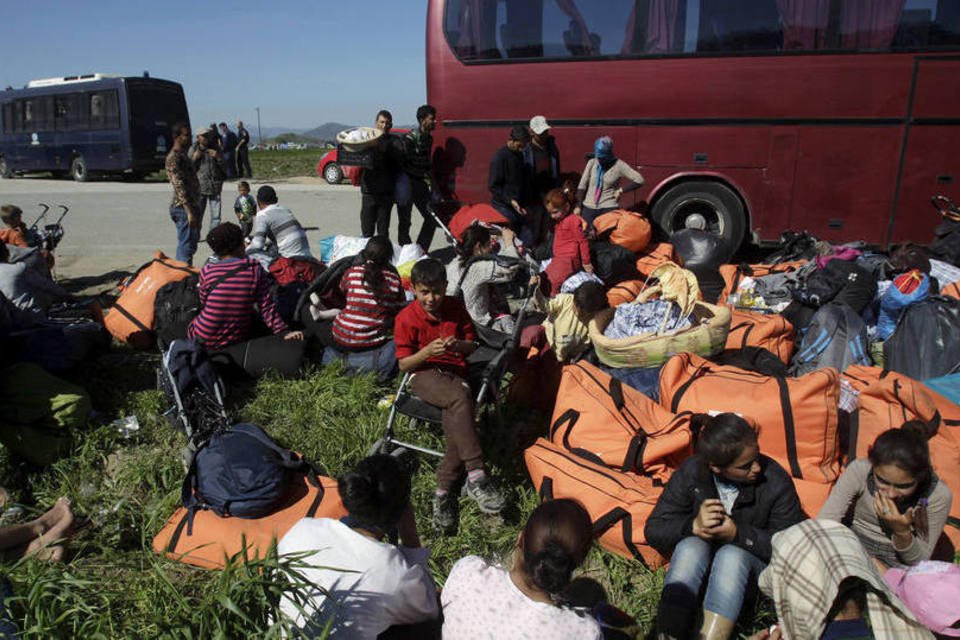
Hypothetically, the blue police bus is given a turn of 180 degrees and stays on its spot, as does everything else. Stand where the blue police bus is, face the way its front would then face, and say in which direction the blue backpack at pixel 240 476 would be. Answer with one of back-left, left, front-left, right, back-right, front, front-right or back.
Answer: front-right

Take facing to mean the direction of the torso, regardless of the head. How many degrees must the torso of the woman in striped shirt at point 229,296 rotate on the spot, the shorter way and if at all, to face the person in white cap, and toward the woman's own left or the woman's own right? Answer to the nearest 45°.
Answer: approximately 45° to the woman's own right

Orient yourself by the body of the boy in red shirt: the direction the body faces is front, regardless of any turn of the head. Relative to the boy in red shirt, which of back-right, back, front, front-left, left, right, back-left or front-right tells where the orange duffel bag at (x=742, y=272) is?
back-left

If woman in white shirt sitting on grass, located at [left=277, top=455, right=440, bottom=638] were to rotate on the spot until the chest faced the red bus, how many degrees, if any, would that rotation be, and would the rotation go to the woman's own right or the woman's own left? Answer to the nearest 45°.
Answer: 0° — they already face it

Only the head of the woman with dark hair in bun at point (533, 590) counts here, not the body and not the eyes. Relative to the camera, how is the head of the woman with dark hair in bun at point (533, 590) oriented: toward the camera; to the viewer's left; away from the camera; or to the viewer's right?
away from the camera

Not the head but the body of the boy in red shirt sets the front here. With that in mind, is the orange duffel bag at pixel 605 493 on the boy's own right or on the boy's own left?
on the boy's own left

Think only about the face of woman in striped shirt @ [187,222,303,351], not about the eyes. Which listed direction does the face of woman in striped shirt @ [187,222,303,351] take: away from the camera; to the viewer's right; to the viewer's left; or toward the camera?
away from the camera

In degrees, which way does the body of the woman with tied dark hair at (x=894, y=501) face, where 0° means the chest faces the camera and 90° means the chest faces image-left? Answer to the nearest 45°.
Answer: approximately 0°

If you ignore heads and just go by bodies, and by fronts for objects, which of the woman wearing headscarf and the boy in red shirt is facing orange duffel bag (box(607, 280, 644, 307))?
the woman wearing headscarf

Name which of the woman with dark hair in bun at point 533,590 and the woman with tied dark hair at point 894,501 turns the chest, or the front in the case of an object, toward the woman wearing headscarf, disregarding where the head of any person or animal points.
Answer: the woman with dark hair in bun at point 533,590

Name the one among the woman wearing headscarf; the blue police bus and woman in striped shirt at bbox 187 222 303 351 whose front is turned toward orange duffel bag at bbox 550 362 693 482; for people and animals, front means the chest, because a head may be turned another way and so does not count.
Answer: the woman wearing headscarf

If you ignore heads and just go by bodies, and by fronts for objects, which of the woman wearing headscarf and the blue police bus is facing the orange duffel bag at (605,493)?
the woman wearing headscarf

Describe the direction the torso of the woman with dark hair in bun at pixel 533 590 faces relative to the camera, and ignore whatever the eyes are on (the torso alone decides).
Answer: away from the camera

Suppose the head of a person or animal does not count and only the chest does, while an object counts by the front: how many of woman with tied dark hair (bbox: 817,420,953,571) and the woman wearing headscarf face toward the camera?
2

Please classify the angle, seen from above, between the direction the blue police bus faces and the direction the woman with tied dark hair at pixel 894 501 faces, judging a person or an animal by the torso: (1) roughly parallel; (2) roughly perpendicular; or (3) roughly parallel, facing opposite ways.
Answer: roughly perpendicular

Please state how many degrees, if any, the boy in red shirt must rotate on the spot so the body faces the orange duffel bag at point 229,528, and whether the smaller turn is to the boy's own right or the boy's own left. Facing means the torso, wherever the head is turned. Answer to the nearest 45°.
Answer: approximately 45° to the boy's own right

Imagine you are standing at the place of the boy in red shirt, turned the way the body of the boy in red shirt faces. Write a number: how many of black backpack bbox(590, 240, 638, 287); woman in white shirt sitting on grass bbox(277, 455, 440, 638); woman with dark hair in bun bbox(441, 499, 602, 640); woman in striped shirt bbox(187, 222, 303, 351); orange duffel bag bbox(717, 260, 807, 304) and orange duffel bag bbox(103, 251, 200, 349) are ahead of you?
2
